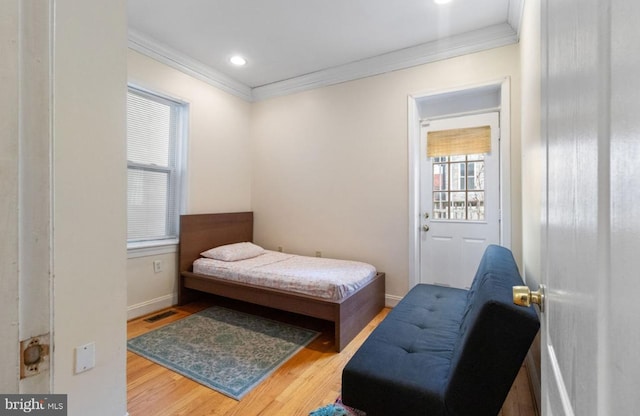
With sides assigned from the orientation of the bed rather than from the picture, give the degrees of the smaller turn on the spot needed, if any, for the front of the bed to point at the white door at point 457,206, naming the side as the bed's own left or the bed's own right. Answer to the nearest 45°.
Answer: approximately 45° to the bed's own left

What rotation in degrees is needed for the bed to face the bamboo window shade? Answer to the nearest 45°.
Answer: approximately 45° to its left

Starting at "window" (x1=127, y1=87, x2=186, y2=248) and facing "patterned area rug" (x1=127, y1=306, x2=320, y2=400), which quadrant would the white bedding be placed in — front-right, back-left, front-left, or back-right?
front-left

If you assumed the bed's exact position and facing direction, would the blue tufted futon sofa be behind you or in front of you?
in front

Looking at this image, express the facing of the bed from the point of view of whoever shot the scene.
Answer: facing the viewer and to the right of the viewer

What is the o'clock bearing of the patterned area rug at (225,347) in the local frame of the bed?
The patterned area rug is roughly at 2 o'clock from the bed.

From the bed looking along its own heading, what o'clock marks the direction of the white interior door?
The white interior door is roughly at 1 o'clock from the bed.
